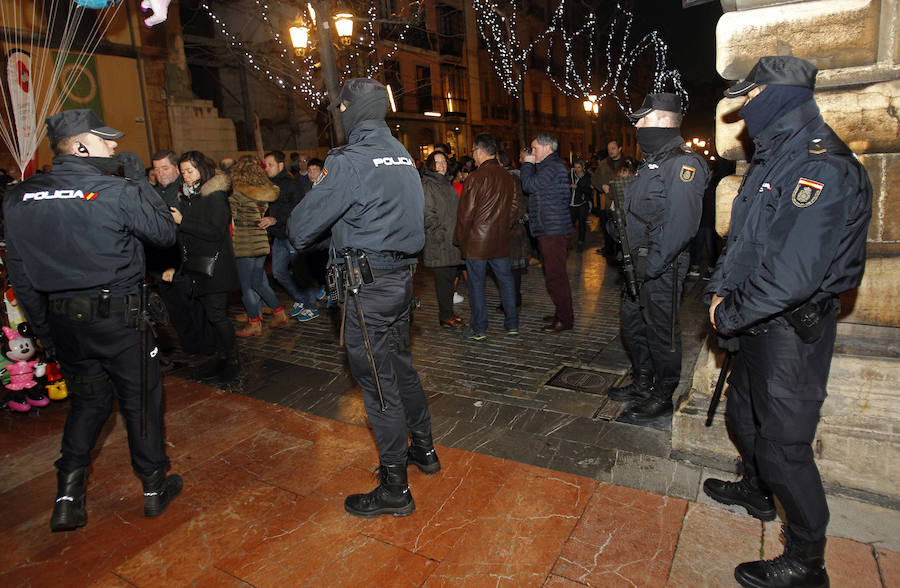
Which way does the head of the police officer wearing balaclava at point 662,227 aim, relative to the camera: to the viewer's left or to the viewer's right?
to the viewer's left

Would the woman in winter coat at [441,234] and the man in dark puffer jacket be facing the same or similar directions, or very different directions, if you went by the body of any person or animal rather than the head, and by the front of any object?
very different directions

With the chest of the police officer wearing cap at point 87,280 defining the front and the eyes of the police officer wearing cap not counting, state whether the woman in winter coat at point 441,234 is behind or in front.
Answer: in front

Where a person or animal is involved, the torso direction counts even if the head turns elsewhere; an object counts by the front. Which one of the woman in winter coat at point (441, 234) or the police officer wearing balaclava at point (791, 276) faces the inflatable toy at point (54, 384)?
the police officer wearing balaclava

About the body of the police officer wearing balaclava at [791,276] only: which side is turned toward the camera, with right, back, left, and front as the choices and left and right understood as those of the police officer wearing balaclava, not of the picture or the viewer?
left

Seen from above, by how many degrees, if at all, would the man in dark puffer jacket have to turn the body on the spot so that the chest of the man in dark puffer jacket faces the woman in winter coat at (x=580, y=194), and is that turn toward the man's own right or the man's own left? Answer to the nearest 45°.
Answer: approximately 90° to the man's own right

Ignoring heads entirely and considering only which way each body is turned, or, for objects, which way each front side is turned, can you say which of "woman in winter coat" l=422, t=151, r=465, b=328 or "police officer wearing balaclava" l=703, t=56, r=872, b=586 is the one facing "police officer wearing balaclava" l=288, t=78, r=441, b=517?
"police officer wearing balaclava" l=703, t=56, r=872, b=586
